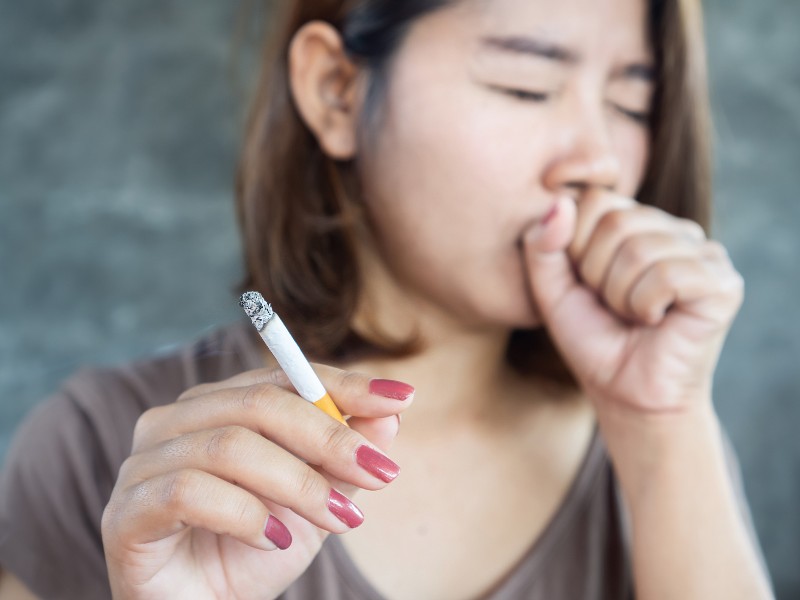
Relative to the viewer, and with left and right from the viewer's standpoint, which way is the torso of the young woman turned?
facing the viewer and to the right of the viewer

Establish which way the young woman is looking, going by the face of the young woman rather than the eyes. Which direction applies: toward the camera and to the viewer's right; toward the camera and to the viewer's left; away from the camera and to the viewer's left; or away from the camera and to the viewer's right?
toward the camera and to the viewer's right
